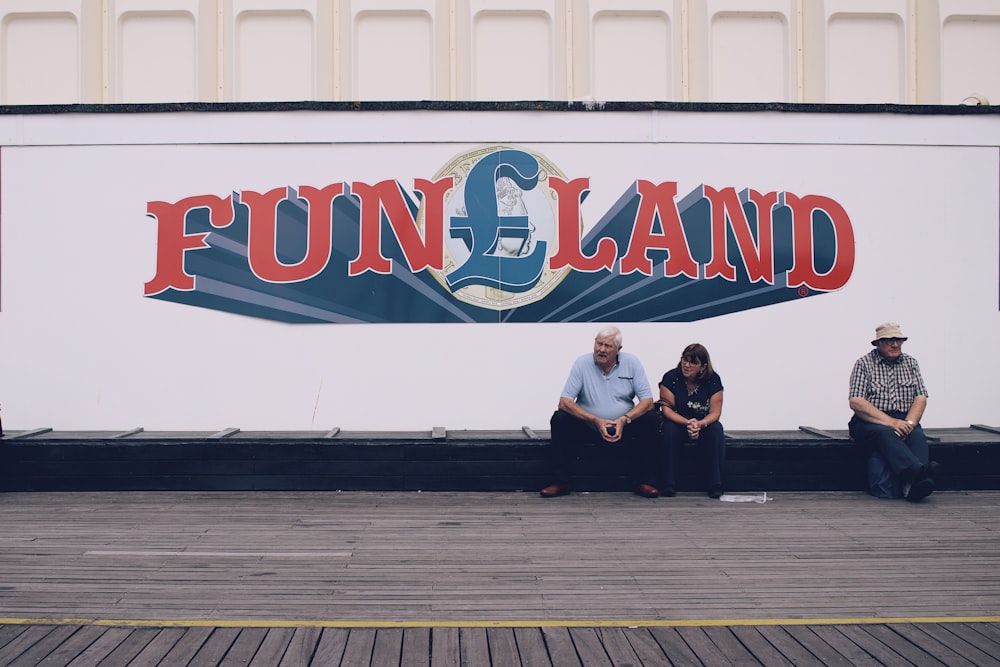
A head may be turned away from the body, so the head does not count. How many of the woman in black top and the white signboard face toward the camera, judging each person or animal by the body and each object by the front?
2

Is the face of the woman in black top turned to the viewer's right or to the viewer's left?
to the viewer's left

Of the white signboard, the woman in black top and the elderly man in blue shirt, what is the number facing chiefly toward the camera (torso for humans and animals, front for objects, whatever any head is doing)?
3

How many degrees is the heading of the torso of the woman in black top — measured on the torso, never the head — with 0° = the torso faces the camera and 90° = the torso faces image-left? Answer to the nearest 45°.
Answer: approximately 0°

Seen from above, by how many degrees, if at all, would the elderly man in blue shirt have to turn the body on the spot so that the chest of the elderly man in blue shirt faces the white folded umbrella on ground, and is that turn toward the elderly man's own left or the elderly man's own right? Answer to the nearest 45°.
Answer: approximately 90° to the elderly man's own left

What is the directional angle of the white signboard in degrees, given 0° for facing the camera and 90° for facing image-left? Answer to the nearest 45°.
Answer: approximately 0°
